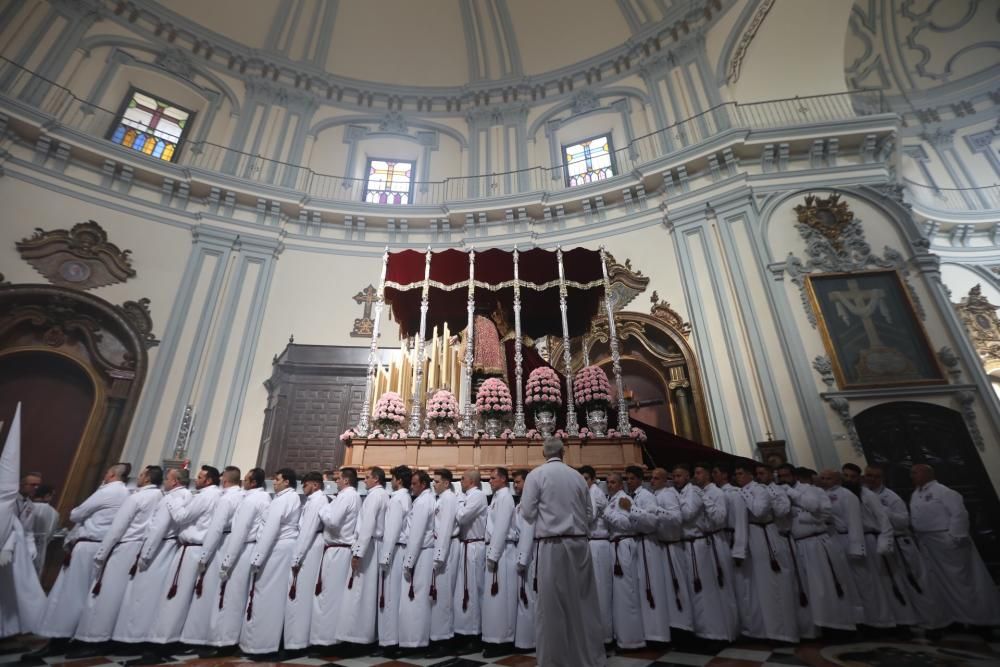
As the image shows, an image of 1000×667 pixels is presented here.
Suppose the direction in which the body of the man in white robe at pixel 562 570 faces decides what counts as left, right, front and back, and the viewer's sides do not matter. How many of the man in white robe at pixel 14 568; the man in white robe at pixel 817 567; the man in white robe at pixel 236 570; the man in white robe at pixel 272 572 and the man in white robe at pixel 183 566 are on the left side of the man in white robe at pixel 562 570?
4

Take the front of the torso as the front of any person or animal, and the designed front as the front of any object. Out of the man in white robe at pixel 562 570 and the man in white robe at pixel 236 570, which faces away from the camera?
the man in white robe at pixel 562 570
